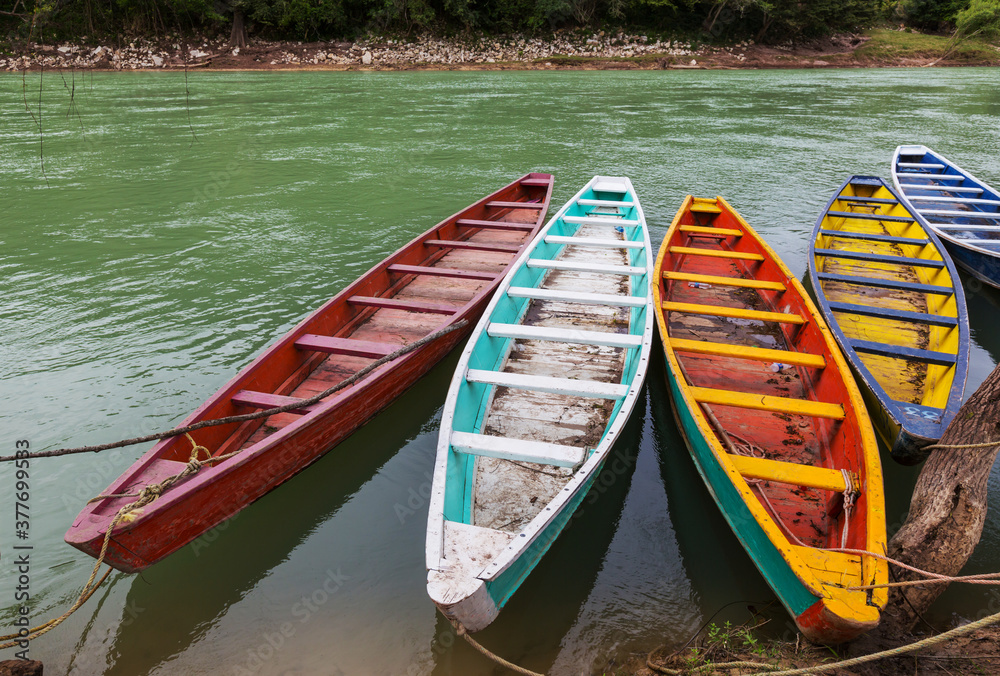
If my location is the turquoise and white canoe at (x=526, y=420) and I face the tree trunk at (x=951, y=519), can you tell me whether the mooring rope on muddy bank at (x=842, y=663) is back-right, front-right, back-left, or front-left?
front-right

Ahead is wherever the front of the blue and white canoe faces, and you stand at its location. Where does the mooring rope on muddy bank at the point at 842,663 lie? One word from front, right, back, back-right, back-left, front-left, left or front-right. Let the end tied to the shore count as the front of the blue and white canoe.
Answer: front-right

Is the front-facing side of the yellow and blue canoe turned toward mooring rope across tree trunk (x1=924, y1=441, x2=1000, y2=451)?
yes

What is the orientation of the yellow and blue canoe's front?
toward the camera

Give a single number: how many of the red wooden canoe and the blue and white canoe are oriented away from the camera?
0

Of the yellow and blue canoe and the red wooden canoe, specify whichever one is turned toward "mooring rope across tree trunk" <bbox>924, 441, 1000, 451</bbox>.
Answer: the yellow and blue canoe

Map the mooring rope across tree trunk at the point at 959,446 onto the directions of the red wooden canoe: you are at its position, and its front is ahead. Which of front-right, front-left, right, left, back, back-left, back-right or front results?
left

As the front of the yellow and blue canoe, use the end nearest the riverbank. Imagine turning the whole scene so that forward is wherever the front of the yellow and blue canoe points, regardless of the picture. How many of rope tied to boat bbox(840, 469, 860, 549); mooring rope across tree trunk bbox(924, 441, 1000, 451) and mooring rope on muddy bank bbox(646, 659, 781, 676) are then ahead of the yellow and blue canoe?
3

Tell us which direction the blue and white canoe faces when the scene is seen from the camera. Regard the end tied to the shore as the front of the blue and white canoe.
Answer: facing the viewer and to the right of the viewer

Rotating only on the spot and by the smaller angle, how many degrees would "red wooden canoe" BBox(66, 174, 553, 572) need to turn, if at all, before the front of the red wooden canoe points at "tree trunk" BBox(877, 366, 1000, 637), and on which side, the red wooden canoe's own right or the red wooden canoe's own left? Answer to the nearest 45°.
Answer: approximately 90° to the red wooden canoe's own left

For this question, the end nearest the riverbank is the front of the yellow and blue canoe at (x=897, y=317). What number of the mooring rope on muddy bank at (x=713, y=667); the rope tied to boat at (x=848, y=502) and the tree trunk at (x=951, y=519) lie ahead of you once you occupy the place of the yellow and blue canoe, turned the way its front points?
3

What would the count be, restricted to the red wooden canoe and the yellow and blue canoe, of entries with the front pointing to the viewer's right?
0

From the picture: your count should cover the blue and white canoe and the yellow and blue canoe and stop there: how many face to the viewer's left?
0

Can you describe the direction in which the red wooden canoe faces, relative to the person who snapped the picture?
facing the viewer and to the left of the viewer

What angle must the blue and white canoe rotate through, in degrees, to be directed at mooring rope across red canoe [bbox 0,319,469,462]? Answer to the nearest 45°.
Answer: approximately 45° to its right
